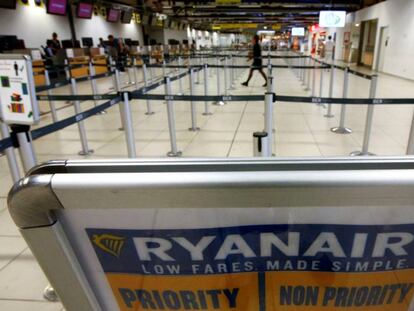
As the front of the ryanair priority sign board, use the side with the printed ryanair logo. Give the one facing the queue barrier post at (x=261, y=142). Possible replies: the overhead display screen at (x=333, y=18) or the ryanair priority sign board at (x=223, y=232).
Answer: the overhead display screen

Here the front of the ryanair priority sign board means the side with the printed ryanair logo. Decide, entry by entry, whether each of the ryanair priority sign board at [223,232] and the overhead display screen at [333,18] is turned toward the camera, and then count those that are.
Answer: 2

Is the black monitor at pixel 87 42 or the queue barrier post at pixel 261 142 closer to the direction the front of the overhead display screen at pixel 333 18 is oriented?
the queue barrier post

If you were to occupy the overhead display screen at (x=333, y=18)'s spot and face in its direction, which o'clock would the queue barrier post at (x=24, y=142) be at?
The queue barrier post is roughly at 12 o'clock from the overhead display screen.

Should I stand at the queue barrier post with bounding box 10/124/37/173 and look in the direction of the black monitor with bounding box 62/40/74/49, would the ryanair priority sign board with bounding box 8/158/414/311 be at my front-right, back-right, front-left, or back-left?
back-right

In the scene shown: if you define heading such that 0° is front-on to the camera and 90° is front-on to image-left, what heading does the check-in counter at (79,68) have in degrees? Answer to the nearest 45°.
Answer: approximately 315°

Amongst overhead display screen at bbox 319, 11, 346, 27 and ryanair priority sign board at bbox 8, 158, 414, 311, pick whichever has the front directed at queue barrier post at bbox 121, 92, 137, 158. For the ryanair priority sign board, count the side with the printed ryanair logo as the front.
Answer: the overhead display screen

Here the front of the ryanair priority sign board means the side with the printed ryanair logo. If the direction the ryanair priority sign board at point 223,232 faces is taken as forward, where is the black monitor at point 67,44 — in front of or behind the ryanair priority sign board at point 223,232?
behind

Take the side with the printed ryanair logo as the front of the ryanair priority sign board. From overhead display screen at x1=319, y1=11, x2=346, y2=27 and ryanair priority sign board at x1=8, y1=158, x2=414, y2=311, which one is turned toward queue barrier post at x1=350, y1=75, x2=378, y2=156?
the overhead display screen

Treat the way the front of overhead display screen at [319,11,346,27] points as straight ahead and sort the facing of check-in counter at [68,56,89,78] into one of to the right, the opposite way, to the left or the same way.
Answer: to the left

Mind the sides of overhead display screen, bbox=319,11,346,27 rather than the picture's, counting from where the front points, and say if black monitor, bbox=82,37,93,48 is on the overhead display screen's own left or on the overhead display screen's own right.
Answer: on the overhead display screen's own right
